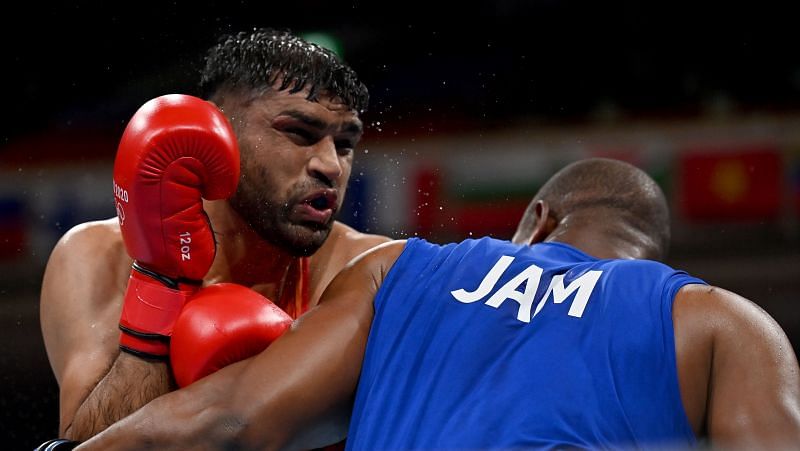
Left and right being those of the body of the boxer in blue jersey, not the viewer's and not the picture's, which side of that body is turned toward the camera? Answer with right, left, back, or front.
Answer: back

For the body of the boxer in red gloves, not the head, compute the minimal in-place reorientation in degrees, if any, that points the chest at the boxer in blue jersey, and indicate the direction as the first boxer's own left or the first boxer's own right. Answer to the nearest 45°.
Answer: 0° — they already face them

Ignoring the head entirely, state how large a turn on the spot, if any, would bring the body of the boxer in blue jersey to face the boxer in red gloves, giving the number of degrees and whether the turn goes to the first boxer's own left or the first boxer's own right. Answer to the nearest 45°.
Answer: approximately 45° to the first boxer's own left

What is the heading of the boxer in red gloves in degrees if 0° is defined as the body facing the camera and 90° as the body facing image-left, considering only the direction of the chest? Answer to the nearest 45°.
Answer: approximately 315°

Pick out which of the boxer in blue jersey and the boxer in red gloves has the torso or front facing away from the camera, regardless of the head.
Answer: the boxer in blue jersey

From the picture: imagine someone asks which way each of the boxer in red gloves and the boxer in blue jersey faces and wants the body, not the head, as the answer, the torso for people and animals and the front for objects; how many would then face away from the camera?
1
